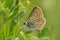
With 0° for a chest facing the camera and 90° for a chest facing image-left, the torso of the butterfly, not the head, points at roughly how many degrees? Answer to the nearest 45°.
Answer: approximately 90°
